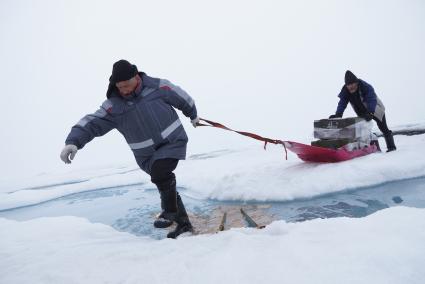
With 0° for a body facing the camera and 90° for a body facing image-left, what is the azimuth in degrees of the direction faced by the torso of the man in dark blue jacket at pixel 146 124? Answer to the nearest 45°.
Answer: approximately 45°

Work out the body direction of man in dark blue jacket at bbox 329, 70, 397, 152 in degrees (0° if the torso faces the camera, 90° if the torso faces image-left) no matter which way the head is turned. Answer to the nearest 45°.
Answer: approximately 45°

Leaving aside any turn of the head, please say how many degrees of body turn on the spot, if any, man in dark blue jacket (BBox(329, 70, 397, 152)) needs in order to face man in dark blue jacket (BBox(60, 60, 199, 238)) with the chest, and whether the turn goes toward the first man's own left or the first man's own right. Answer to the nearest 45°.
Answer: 0° — they already face them

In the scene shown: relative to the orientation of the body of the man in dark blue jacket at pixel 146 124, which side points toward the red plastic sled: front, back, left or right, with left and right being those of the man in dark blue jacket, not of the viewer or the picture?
back
